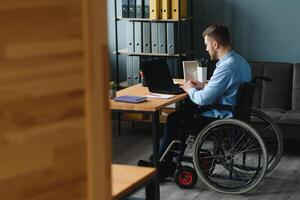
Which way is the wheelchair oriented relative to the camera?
to the viewer's left

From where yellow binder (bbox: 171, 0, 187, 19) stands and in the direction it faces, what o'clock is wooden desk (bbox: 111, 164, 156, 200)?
The wooden desk is roughly at 12 o'clock from the yellow binder.

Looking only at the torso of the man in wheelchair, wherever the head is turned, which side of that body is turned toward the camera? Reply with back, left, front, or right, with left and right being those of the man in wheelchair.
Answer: left

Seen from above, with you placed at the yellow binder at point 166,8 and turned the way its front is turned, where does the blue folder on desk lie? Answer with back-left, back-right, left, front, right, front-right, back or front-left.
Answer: front

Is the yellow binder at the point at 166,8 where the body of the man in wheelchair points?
no

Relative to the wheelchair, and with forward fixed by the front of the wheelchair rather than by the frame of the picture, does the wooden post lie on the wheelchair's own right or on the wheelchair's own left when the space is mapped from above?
on the wheelchair's own left

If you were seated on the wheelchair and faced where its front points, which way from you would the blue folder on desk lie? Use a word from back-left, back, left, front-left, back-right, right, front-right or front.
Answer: front

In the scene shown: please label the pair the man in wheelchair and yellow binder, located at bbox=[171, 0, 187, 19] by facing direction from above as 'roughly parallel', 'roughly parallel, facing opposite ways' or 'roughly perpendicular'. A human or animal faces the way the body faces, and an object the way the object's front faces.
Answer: roughly perpendicular

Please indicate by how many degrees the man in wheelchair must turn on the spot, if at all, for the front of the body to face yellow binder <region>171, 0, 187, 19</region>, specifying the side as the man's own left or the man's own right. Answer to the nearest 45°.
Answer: approximately 90° to the man's own right

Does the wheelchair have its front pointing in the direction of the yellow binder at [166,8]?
no

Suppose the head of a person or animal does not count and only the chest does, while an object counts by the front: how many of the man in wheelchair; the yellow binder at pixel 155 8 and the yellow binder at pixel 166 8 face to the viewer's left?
1

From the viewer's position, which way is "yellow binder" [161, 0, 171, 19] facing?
facing the viewer

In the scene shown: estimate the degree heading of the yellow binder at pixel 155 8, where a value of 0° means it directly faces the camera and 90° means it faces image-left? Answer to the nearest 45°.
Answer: approximately 0°

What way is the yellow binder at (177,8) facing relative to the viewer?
toward the camera

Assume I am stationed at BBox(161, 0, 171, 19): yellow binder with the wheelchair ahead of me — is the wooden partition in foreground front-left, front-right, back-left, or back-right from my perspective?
front-right

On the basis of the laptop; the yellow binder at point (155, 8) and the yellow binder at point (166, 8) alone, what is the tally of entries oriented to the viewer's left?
0

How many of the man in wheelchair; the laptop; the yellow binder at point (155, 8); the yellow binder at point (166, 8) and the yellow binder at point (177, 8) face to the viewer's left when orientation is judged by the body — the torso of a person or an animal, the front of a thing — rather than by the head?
1

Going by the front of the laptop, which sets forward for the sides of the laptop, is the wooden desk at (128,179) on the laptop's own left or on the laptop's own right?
on the laptop's own right
